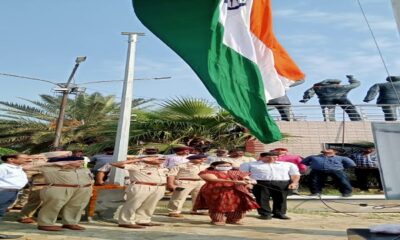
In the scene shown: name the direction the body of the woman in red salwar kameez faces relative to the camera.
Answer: toward the camera

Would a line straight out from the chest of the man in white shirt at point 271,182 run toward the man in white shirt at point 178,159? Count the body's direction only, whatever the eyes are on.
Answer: no

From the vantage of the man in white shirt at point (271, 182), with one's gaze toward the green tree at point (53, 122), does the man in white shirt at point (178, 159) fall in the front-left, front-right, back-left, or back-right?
front-left

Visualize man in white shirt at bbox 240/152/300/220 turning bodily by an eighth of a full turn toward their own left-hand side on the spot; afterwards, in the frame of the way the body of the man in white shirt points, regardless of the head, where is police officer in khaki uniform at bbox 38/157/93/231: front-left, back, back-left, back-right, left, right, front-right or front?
right

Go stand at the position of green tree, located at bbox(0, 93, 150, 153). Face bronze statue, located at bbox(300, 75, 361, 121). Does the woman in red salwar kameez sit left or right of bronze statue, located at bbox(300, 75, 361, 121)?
right

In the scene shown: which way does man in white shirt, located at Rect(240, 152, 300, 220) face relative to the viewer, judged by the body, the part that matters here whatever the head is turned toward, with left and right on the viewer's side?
facing the viewer

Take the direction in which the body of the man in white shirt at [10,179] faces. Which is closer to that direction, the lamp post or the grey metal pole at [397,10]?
the grey metal pole

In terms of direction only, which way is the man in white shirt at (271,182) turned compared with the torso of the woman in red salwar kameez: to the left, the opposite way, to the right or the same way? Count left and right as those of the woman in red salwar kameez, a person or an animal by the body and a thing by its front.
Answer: the same way

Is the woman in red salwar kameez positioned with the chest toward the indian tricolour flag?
yes
